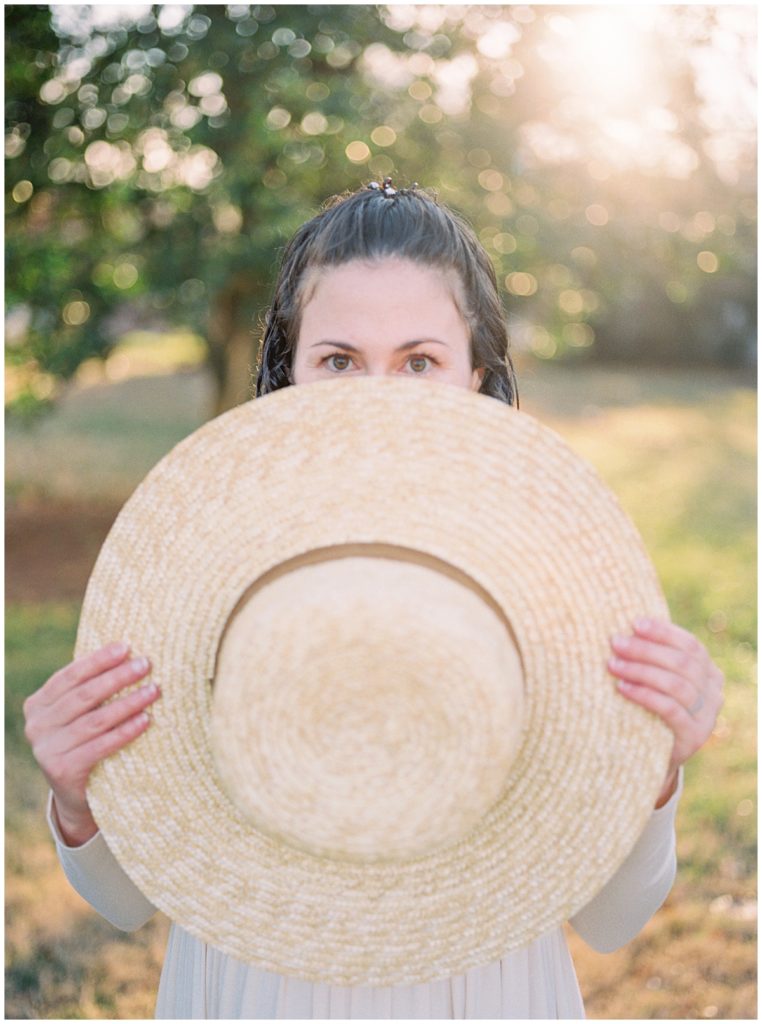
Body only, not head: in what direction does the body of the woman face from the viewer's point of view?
toward the camera

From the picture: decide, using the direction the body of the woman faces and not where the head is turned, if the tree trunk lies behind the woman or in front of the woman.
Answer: behind

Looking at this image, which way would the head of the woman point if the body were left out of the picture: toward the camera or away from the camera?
toward the camera
